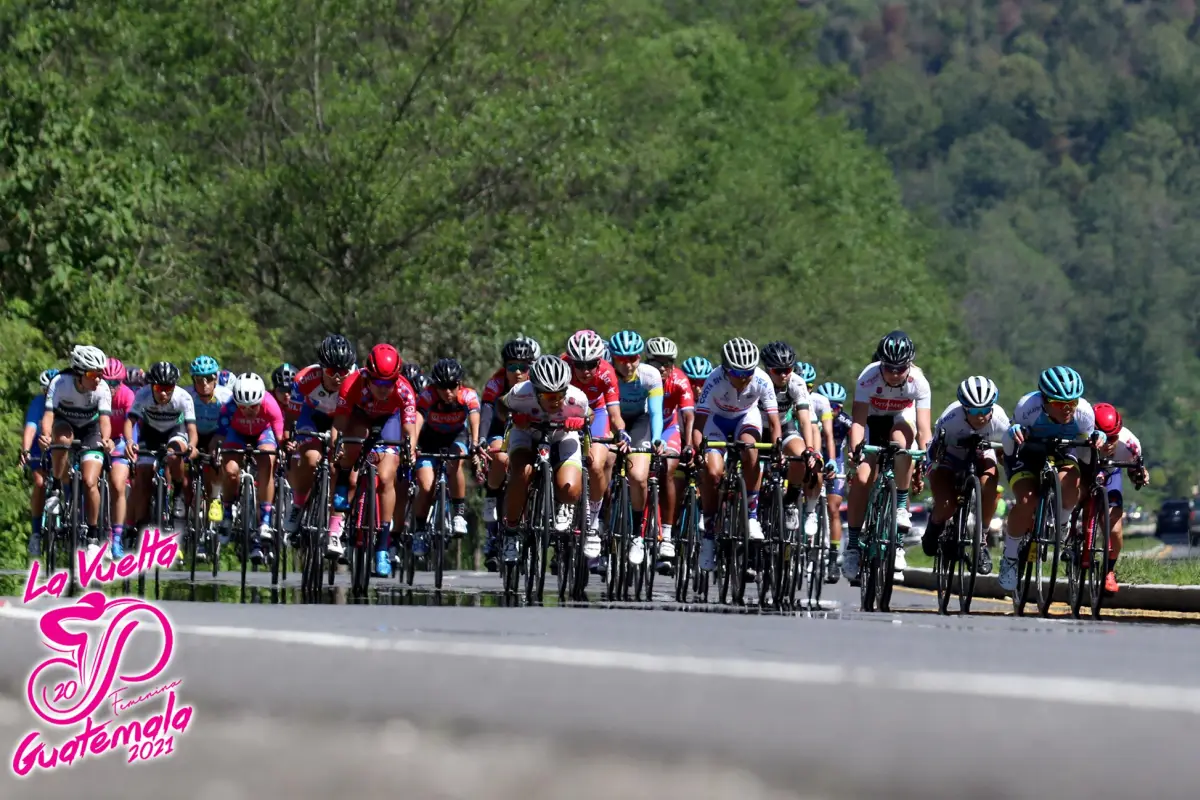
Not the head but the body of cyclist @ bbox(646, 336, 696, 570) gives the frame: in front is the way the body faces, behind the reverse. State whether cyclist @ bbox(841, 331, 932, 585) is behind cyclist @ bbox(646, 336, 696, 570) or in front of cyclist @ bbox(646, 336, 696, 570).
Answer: in front

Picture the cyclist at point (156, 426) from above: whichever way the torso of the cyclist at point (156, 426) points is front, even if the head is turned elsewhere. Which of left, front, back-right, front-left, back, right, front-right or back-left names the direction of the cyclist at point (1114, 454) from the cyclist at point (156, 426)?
front-left

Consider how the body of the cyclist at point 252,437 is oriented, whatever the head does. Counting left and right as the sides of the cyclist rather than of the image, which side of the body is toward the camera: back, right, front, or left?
front

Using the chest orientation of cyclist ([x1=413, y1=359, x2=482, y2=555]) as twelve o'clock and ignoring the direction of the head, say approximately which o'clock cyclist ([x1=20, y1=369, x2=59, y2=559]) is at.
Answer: cyclist ([x1=20, y1=369, x2=59, y2=559]) is roughly at 3 o'clock from cyclist ([x1=413, y1=359, x2=482, y2=555]).

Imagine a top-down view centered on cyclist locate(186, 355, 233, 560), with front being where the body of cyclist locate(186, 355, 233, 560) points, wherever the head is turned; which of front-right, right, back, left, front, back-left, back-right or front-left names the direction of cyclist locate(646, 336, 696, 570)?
front-left

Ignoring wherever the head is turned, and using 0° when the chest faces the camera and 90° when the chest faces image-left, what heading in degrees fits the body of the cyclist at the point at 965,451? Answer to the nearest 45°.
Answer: approximately 0°

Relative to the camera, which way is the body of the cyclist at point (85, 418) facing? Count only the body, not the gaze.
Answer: toward the camera

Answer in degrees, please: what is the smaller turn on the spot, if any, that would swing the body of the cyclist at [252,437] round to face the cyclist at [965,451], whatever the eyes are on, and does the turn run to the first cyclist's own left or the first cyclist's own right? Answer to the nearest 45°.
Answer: approximately 45° to the first cyclist's own left

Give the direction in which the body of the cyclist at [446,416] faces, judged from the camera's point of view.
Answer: toward the camera

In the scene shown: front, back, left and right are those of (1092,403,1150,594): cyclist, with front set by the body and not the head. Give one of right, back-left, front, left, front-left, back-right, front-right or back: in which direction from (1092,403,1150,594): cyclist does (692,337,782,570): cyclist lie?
right

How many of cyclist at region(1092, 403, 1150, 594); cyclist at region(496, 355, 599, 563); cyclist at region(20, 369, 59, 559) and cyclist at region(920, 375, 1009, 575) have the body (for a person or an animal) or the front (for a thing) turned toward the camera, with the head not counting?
4

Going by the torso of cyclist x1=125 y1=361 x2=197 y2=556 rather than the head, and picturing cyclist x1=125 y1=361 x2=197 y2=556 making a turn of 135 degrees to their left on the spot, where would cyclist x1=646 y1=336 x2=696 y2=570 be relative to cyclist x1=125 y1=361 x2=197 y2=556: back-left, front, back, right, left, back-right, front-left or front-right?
right

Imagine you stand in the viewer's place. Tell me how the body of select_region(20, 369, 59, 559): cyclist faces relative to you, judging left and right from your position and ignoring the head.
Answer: facing the viewer

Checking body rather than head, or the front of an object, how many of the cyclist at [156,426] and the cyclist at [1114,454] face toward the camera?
2
